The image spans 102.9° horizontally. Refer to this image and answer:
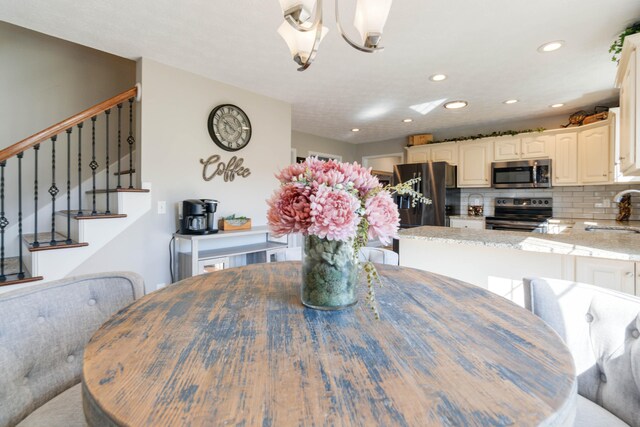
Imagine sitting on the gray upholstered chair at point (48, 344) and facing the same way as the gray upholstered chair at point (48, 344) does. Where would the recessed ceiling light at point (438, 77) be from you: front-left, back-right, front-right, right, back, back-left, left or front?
front-left

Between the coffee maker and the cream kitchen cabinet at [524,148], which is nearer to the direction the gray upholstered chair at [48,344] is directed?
the cream kitchen cabinet

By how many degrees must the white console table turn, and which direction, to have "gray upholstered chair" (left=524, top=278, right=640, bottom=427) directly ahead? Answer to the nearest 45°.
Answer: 0° — it already faces it

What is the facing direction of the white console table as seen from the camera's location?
facing the viewer and to the right of the viewer

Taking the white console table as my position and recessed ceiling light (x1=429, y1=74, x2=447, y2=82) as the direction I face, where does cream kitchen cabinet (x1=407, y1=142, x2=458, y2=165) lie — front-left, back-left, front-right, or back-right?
front-left

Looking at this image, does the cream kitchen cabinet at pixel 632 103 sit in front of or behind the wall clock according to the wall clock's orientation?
in front

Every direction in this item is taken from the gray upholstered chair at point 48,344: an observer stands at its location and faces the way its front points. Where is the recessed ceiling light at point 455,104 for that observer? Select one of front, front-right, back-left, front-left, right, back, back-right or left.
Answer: front-left

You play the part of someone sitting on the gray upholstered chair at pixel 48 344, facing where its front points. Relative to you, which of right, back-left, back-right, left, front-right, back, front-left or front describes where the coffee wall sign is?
left

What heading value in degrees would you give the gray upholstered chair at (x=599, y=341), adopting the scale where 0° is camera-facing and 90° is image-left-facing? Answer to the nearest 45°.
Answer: approximately 45°
